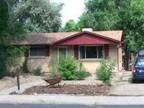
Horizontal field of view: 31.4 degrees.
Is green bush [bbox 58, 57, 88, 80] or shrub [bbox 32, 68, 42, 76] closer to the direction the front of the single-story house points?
the green bush

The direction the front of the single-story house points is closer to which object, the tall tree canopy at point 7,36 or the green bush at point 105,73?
the green bush

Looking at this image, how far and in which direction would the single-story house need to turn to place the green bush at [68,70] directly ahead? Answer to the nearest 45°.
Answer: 0° — it already faces it

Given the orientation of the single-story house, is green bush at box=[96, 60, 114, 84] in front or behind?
in front

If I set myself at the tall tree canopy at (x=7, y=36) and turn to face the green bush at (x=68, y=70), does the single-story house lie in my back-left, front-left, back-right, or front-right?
front-left

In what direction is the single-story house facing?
toward the camera
